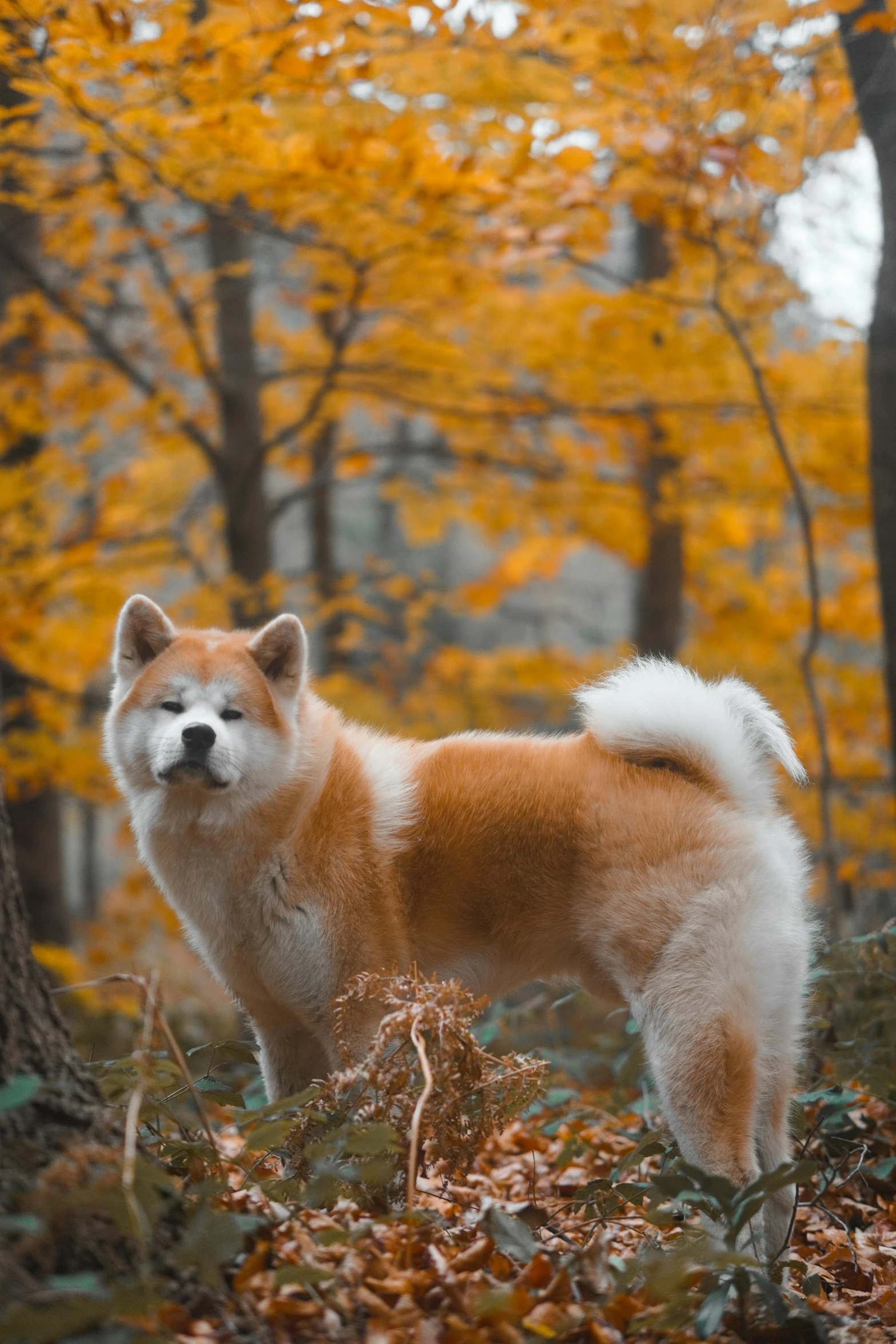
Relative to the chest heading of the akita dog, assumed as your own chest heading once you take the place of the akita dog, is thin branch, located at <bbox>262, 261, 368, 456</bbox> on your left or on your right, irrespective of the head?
on your right

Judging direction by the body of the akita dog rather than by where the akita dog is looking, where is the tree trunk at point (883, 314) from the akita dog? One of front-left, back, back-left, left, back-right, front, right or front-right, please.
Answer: back-right

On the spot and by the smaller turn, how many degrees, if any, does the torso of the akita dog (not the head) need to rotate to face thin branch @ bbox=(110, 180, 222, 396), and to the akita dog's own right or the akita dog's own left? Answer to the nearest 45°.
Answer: approximately 90° to the akita dog's own right

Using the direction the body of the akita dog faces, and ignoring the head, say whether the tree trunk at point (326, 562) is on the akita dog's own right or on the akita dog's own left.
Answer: on the akita dog's own right

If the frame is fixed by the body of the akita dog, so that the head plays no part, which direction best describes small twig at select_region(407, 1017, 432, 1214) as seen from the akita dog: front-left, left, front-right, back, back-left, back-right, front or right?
left

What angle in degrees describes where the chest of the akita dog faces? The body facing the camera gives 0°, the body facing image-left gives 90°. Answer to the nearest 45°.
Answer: approximately 90°

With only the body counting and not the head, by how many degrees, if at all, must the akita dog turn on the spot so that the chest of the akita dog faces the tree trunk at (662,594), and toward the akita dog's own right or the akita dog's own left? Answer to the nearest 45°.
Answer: approximately 90° to the akita dog's own right

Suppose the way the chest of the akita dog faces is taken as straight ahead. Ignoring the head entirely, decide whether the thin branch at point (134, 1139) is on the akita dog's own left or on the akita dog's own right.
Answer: on the akita dog's own left
